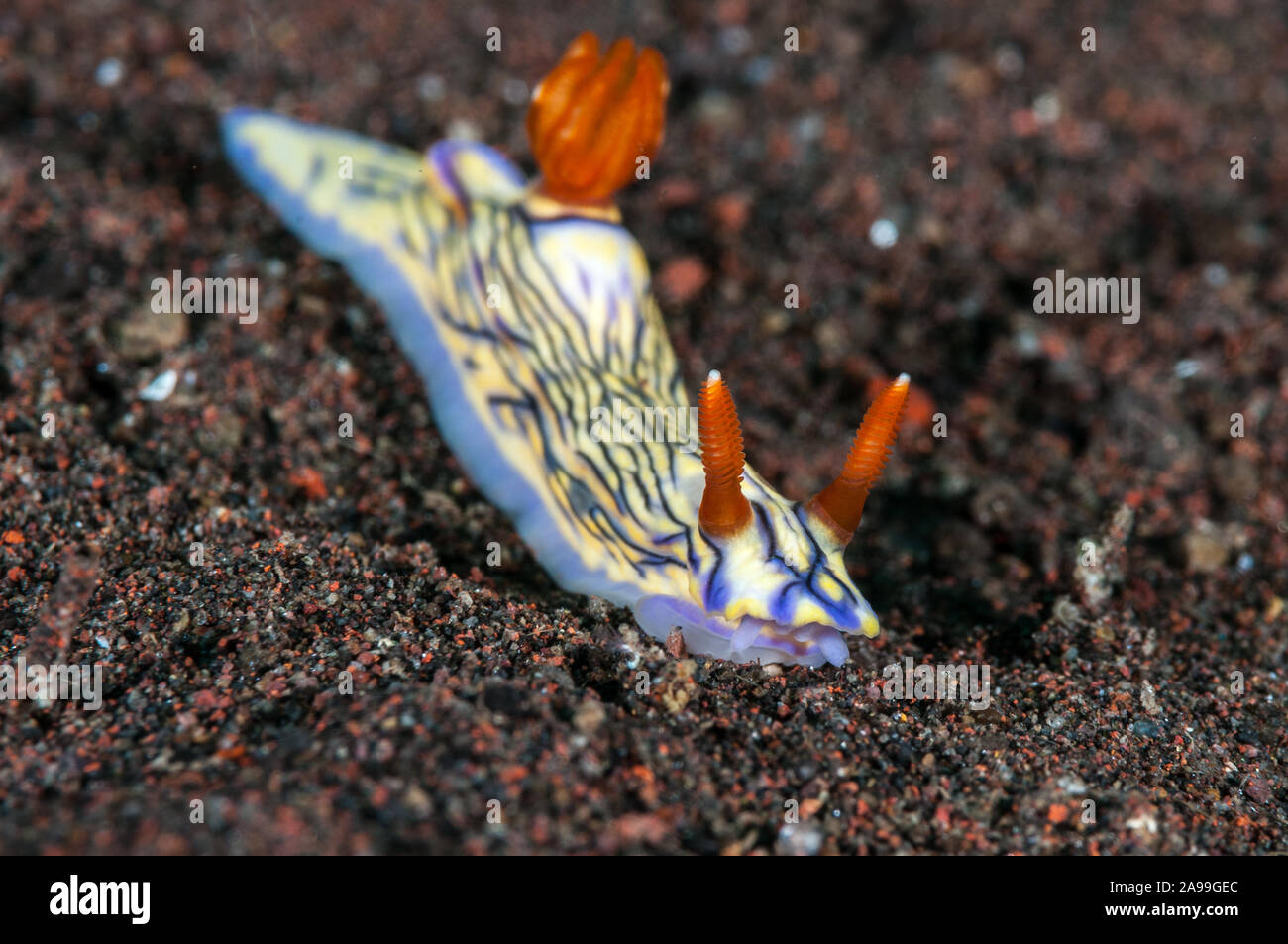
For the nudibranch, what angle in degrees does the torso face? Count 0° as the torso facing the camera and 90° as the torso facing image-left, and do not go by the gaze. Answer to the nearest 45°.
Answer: approximately 315°
